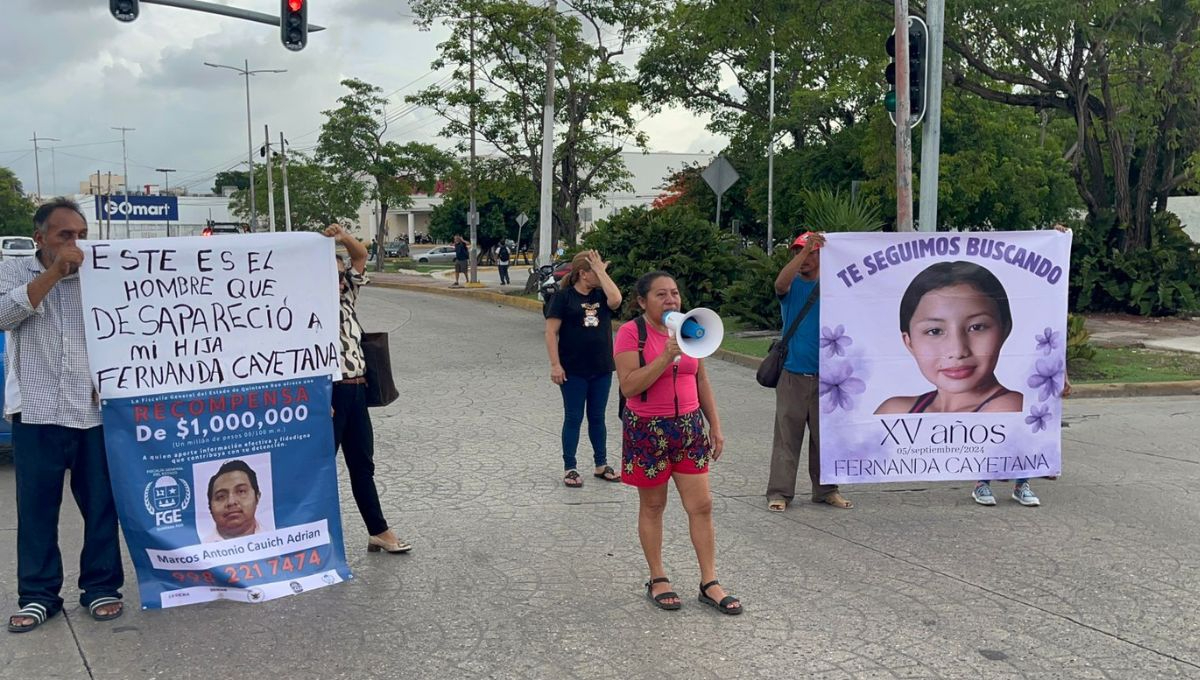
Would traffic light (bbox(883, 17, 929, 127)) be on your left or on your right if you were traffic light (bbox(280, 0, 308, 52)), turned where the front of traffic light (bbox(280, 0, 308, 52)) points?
on your left

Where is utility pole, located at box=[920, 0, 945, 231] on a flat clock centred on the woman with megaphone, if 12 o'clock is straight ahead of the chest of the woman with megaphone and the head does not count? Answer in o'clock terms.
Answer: The utility pole is roughly at 8 o'clock from the woman with megaphone.

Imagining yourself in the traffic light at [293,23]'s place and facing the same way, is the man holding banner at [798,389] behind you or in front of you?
in front

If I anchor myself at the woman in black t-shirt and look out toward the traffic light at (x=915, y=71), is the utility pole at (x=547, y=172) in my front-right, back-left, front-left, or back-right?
front-left

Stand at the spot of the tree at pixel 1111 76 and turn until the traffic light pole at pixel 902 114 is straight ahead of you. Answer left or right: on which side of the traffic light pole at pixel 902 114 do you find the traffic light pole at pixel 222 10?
right

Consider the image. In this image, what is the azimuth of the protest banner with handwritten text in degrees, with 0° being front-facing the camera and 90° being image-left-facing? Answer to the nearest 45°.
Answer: approximately 0°

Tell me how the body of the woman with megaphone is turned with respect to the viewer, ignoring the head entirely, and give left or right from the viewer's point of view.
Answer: facing the viewer and to the right of the viewer

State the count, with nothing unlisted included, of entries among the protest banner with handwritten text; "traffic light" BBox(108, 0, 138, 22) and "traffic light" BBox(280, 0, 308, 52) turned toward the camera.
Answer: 3

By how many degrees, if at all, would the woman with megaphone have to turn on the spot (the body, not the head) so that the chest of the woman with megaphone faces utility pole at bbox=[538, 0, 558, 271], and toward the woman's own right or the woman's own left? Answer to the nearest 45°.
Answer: approximately 135° to the woman's own left

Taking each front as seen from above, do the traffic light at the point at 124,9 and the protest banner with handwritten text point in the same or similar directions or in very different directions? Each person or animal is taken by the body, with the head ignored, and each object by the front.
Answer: same or similar directions

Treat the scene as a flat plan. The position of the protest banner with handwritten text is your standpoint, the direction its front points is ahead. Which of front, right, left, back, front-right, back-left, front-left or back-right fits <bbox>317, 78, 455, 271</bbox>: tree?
back

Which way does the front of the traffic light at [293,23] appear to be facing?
toward the camera

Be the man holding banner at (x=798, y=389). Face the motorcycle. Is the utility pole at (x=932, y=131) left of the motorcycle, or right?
right

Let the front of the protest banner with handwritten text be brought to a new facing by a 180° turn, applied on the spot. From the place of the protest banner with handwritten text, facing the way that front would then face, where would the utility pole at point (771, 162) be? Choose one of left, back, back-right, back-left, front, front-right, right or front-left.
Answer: front-right

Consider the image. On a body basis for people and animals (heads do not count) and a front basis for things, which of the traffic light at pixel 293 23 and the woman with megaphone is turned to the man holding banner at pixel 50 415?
the traffic light
